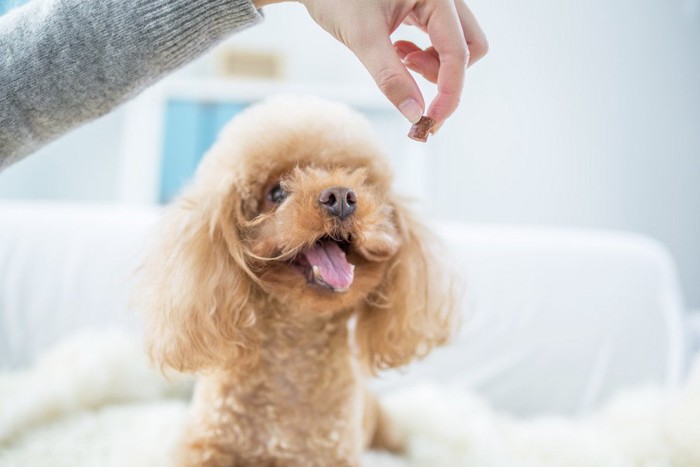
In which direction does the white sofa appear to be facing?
toward the camera

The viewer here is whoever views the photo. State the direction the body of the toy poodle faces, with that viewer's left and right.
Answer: facing the viewer

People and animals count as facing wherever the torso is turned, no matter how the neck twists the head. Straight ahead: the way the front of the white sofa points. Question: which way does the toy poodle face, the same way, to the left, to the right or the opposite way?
the same way

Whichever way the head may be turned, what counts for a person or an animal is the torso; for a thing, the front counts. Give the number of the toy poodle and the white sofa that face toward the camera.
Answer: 2
